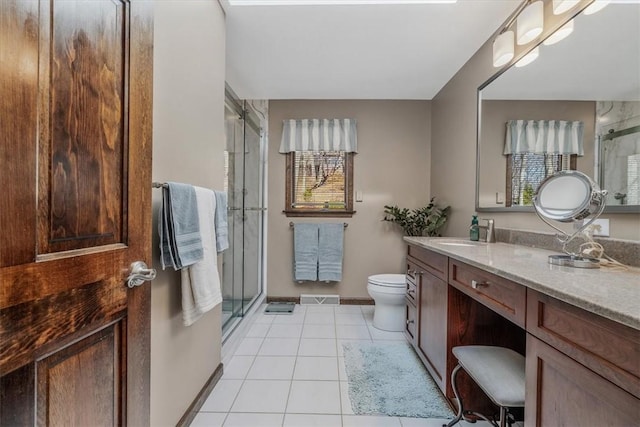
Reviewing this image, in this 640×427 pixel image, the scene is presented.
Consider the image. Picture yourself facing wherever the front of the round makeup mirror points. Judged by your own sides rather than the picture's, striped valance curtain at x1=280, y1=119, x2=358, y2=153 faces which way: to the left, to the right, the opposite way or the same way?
to the left

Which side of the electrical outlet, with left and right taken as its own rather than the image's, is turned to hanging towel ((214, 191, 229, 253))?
front

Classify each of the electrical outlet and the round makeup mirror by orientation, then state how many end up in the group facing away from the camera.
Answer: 0

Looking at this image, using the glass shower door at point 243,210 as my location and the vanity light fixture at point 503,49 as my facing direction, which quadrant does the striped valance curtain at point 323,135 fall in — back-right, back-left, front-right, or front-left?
front-left

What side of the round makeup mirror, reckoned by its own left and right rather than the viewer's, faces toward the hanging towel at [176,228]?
front

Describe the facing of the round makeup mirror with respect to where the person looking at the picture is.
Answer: facing the viewer and to the left of the viewer

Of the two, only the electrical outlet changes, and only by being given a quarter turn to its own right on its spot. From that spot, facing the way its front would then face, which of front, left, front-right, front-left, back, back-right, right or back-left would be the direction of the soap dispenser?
front

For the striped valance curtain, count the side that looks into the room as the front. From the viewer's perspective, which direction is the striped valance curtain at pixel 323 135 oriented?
toward the camera

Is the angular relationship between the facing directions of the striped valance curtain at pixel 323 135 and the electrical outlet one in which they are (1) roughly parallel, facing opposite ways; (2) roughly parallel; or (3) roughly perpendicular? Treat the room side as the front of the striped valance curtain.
roughly perpendicular

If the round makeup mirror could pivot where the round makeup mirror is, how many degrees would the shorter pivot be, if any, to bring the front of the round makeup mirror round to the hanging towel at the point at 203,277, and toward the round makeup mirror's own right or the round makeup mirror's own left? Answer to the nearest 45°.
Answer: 0° — it already faces it

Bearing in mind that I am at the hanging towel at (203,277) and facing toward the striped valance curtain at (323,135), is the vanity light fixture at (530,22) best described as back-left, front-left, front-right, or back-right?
front-right

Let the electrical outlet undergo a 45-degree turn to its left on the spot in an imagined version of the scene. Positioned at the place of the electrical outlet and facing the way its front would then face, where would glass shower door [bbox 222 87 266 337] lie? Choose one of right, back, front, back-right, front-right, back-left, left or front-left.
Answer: right

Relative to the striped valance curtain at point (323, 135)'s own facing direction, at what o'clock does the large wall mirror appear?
The large wall mirror is roughly at 11 o'clock from the striped valance curtain.

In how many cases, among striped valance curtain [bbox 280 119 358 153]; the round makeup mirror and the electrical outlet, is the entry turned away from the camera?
0

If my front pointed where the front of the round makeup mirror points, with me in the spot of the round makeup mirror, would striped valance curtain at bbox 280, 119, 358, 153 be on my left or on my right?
on my right

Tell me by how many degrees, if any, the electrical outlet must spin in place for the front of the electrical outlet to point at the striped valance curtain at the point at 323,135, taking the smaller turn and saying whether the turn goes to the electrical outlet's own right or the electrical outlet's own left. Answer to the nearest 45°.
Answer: approximately 45° to the electrical outlet's own right

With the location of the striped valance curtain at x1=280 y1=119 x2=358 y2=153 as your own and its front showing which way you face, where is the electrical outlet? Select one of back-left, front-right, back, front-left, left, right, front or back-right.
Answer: front-left
